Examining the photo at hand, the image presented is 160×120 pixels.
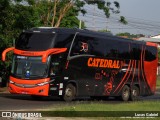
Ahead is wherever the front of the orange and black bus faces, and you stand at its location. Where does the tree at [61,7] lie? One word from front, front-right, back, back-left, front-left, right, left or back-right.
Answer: back-right

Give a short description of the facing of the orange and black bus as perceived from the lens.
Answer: facing the viewer and to the left of the viewer
